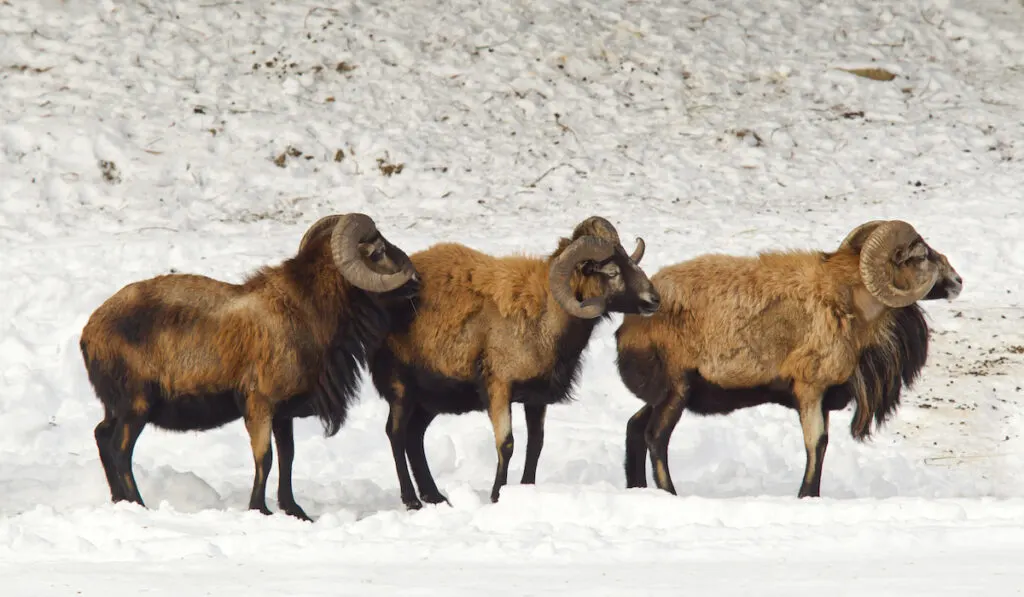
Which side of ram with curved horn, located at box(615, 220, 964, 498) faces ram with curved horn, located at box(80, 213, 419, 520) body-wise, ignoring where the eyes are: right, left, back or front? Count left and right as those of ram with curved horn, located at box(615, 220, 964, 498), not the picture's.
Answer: back

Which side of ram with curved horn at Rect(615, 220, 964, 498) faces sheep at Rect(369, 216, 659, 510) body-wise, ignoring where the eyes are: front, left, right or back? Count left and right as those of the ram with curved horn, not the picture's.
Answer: back

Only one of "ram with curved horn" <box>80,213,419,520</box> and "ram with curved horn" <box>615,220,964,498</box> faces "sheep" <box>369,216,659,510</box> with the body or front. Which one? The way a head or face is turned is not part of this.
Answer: "ram with curved horn" <box>80,213,419,520</box>

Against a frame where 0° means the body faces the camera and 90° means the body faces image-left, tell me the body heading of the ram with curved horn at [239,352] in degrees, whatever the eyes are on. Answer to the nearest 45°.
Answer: approximately 270°

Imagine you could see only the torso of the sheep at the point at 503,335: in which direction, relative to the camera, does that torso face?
to the viewer's right

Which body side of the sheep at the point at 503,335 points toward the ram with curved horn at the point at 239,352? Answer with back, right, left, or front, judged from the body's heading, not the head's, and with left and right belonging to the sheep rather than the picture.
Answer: back

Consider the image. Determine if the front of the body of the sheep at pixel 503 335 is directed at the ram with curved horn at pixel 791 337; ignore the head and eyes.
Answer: yes

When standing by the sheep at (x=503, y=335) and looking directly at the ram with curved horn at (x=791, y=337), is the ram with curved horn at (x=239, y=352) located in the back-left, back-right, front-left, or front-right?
back-right

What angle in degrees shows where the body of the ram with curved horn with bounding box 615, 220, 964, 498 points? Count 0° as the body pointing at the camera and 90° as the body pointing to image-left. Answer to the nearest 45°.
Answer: approximately 270°
